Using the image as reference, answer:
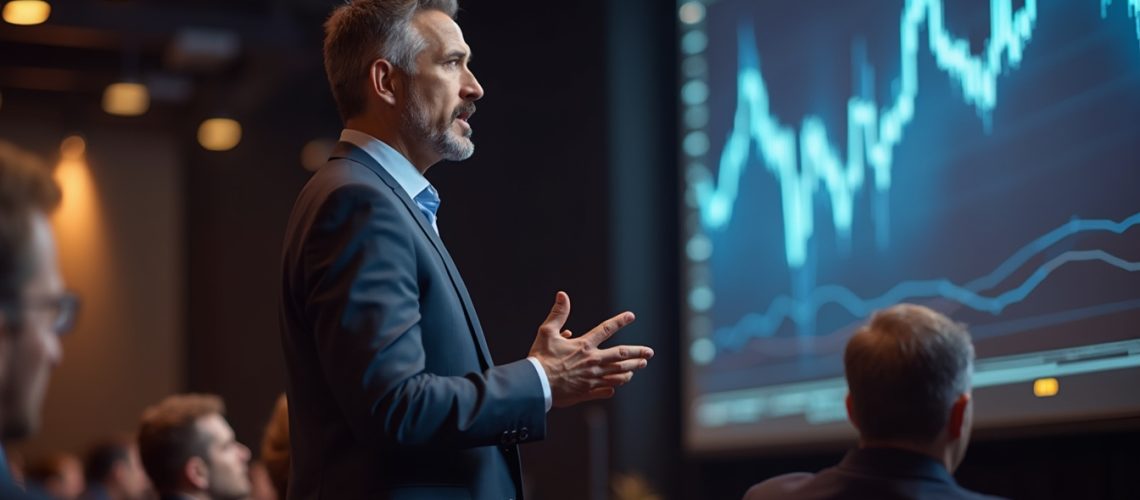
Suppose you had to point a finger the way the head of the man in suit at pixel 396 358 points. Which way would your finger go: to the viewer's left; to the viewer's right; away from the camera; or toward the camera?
to the viewer's right

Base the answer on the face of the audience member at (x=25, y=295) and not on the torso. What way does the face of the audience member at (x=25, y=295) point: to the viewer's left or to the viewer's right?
to the viewer's right

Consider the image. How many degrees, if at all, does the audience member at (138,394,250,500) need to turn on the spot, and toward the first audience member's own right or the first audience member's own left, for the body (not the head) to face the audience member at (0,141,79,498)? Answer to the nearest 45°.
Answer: approximately 90° to the first audience member's own right

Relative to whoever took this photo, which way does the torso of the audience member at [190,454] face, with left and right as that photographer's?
facing to the right of the viewer

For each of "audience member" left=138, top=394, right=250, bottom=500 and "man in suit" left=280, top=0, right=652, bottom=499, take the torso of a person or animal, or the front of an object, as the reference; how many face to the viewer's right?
2

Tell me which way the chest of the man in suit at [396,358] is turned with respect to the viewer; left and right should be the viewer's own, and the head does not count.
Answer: facing to the right of the viewer
